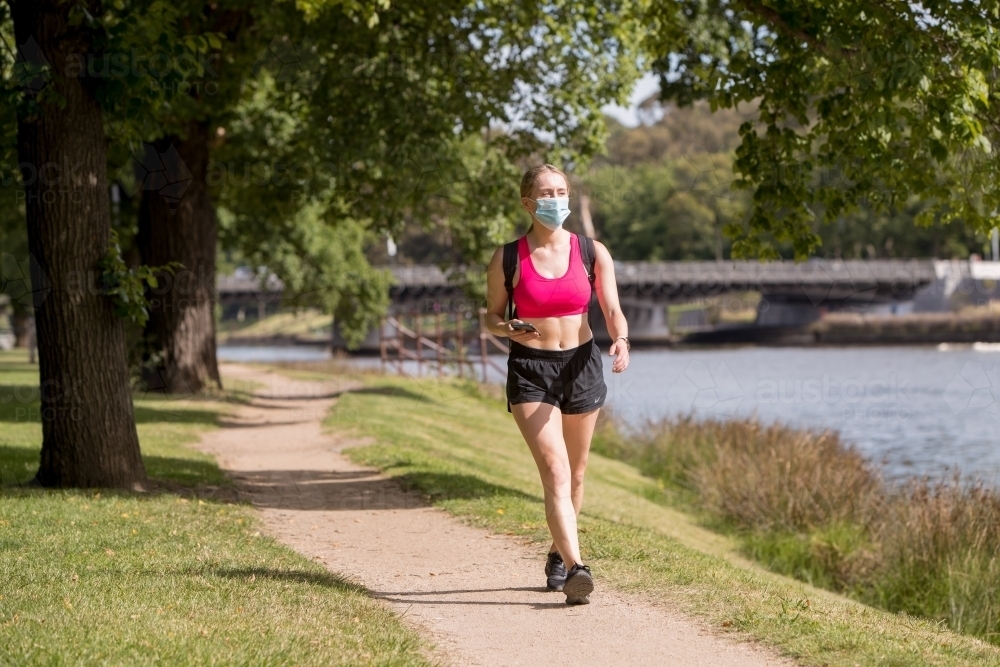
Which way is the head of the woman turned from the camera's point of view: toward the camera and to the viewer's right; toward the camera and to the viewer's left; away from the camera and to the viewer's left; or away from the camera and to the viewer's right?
toward the camera and to the viewer's right

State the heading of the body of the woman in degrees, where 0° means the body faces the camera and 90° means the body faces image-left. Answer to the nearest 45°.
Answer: approximately 0°
